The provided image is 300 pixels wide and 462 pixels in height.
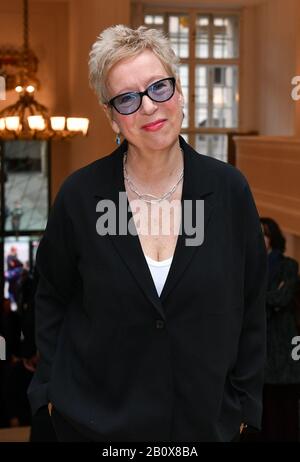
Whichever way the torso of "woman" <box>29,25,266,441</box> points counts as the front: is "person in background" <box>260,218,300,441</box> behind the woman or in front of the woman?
behind

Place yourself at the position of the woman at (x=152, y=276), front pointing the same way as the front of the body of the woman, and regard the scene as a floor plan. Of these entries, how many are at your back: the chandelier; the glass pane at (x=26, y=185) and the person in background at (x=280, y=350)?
3

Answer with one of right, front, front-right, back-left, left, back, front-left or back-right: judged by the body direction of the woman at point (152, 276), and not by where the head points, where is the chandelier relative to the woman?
back

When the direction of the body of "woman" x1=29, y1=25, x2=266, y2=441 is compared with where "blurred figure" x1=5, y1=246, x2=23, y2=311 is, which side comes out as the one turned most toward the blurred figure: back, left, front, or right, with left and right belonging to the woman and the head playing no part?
back

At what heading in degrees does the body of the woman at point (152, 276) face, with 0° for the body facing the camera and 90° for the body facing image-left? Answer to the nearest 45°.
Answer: approximately 0°

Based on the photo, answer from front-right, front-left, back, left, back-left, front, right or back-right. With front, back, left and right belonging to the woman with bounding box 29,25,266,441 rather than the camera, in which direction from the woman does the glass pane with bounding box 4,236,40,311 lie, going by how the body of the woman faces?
back

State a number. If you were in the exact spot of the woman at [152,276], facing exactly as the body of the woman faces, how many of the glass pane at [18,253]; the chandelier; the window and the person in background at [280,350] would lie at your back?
4

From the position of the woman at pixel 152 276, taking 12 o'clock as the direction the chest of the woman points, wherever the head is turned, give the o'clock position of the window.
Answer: The window is roughly at 6 o'clock from the woman.

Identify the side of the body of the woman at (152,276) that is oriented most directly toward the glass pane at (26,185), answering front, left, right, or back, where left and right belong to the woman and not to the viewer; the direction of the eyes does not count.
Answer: back
